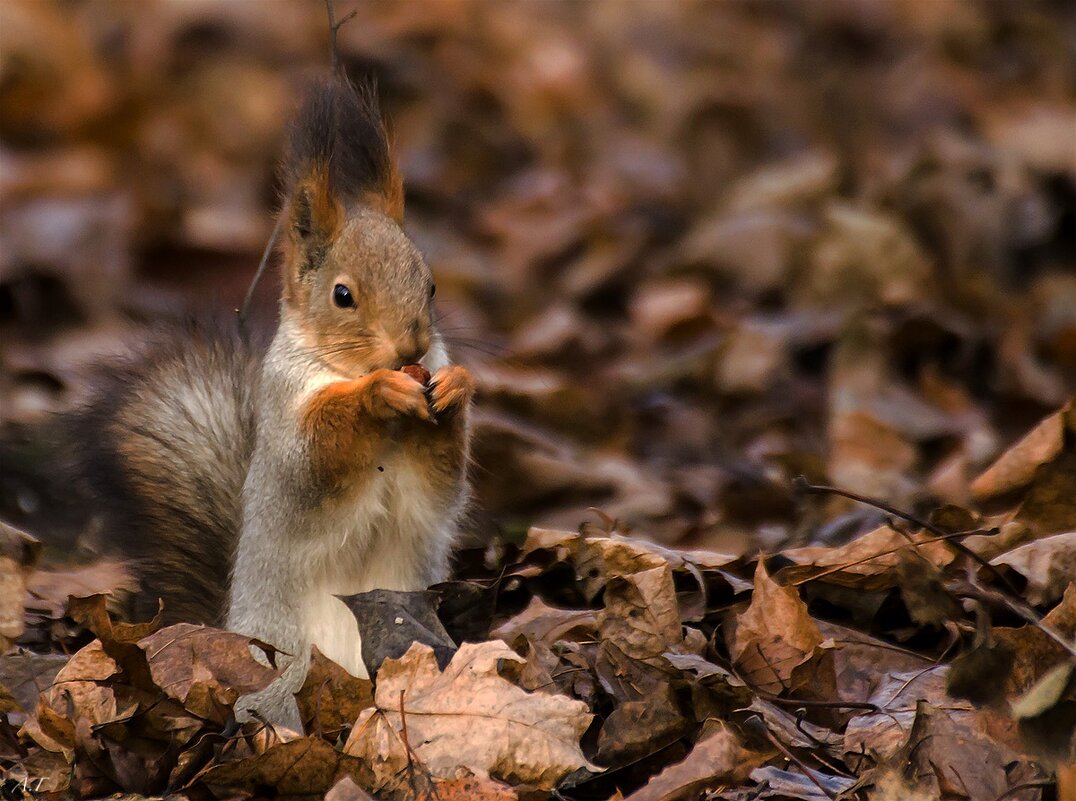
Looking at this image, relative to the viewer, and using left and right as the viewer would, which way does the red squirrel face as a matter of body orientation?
facing the viewer and to the right of the viewer

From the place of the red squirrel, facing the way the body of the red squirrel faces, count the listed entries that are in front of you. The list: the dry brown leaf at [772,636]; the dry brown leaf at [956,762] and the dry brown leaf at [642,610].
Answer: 3

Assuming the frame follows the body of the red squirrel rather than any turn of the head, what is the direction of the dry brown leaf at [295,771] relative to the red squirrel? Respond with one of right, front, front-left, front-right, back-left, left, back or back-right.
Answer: front-right

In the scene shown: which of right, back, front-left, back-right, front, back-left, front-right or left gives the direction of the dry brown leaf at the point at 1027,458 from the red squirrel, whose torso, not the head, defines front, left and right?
front-left

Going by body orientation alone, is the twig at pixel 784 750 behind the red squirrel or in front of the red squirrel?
in front

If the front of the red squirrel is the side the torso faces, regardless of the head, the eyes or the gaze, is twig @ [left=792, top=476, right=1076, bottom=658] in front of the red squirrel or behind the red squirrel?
in front

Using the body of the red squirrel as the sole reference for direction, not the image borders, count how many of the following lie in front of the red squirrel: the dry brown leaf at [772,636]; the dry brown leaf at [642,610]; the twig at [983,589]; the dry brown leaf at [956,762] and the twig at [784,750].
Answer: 5
